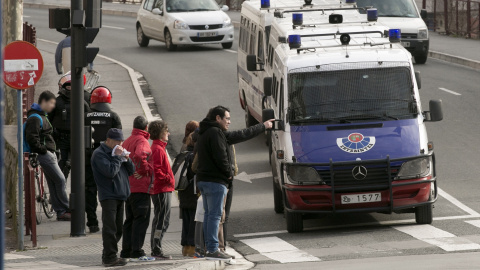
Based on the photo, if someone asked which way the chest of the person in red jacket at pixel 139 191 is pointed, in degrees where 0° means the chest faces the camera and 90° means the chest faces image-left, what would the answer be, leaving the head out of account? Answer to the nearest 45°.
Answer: approximately 225°

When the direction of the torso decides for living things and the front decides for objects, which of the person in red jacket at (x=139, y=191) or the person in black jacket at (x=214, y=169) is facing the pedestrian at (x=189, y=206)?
the person in red jacket

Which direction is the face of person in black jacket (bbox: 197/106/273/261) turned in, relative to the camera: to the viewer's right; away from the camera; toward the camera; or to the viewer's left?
to the viewer's right

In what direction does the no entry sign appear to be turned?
toward the camera

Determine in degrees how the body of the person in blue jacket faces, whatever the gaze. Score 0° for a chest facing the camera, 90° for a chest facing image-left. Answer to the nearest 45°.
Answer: approximately 315°

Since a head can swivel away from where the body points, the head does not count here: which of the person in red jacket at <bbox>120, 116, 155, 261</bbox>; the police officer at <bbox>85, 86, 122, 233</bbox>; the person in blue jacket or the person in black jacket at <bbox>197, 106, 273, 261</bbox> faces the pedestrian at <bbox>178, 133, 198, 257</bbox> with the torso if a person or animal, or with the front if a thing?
the person in red jacket

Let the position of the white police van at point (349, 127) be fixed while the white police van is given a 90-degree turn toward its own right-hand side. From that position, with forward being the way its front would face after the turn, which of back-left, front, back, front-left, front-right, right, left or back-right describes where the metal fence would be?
right

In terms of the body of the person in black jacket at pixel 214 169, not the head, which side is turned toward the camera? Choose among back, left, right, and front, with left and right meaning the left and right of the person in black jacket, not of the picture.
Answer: right

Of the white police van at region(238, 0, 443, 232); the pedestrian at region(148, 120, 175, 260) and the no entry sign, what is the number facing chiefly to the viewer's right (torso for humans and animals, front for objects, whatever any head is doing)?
1

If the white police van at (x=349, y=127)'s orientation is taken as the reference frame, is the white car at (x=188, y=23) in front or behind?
behind

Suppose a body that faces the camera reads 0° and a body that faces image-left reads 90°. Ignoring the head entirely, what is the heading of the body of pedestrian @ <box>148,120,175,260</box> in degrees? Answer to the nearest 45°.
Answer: approximately 270°

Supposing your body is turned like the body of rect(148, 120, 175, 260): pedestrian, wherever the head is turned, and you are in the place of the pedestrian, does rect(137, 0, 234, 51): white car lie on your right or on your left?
on your left
